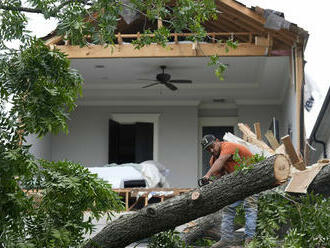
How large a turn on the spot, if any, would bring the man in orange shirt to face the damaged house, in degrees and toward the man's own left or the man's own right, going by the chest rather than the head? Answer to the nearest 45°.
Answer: approximately 135° to the man's own right

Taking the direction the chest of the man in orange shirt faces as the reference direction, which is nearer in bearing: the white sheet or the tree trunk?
the tree trunk

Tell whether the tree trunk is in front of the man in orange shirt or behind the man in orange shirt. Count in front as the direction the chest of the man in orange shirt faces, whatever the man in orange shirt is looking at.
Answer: in front

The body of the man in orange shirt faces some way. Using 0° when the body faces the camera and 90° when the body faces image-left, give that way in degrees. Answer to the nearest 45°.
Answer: approximately 45°

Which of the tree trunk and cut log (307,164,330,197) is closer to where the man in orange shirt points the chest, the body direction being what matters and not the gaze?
the tree trunk

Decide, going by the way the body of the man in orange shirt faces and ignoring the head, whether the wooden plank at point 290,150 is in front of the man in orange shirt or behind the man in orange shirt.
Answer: behind

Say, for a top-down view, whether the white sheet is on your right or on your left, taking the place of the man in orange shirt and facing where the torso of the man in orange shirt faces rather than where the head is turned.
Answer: on your right

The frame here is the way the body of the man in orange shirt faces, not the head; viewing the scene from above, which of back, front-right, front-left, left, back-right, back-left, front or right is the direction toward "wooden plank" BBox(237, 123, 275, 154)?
back-right
